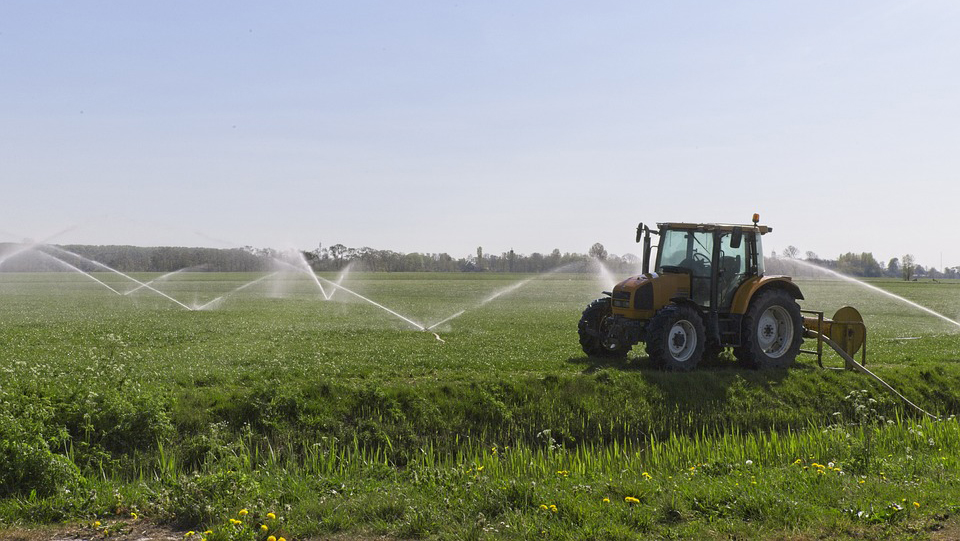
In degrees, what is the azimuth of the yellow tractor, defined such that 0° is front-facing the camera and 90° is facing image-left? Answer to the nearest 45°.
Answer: approximately 45°

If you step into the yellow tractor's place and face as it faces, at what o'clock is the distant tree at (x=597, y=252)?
The distant tree is roughly at 4 o'clock from the yellow tractor.
